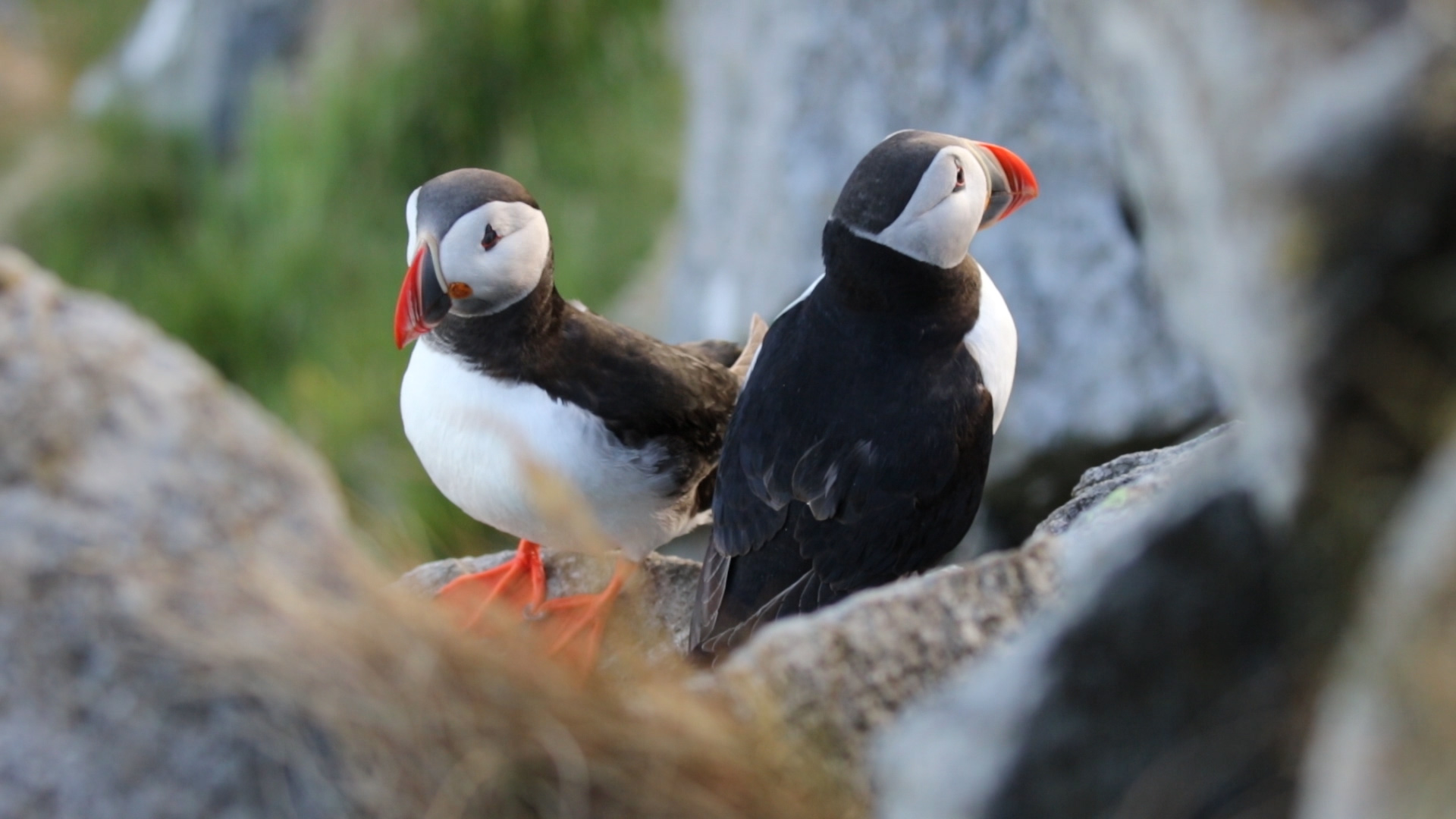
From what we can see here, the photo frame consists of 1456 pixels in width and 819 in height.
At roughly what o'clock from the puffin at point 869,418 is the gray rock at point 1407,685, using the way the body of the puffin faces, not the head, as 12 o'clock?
The gray rock is roughly at 4 o'clock from the puffin.

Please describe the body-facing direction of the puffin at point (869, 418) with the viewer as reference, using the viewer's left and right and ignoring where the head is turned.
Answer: facing away from the viewer and to the right of the viewer

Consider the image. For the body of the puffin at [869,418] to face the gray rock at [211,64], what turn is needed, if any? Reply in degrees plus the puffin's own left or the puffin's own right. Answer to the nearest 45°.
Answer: approximately 90° to the puffin's own left
